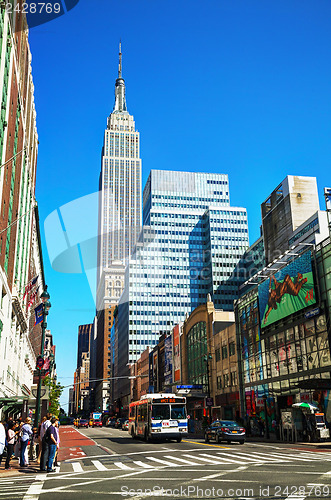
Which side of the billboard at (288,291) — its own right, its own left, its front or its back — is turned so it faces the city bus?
front

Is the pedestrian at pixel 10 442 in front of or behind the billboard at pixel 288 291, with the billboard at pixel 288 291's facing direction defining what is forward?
in front

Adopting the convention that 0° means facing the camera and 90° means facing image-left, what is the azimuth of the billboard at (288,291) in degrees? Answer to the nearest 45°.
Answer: approximately 45°

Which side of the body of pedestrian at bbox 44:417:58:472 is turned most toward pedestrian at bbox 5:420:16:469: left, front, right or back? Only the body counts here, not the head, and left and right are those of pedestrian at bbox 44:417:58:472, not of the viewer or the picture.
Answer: back
